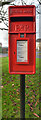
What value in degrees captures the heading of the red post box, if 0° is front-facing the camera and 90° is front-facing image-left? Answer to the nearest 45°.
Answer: approximately 0°
